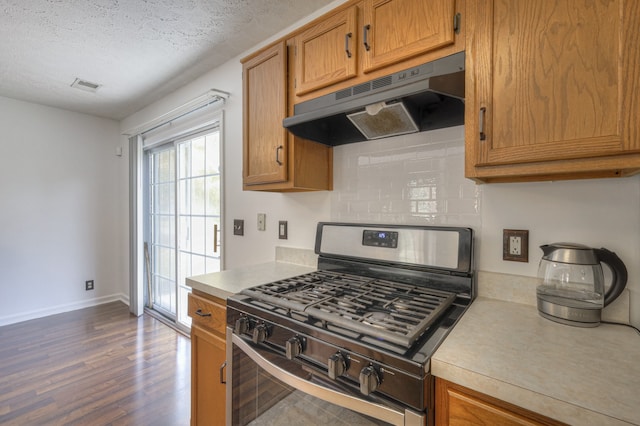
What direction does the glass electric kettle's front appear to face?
to the viewer's left

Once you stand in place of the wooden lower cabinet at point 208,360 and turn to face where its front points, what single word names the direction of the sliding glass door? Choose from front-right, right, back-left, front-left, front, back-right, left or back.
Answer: back-right

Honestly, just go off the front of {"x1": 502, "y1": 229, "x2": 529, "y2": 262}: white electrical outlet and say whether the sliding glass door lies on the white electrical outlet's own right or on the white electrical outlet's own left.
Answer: on the white electrical outlet's own right

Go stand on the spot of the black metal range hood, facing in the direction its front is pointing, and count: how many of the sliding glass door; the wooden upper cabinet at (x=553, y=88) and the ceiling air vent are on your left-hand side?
1

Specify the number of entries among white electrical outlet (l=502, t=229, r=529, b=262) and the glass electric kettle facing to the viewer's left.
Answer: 1

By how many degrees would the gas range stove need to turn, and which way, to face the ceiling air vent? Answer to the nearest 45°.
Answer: approximately 90° to its right

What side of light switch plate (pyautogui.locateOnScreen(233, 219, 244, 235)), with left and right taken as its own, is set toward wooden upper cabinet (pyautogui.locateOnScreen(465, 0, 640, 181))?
left

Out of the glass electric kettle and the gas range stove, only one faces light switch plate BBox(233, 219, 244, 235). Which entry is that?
the glass electric kettle

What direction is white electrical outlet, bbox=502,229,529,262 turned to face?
toward the camera

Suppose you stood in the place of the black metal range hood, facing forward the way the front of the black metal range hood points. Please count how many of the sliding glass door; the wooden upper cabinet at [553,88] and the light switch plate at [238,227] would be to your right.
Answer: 2

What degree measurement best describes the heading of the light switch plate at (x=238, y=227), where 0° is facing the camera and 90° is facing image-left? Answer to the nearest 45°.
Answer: approximately 45°

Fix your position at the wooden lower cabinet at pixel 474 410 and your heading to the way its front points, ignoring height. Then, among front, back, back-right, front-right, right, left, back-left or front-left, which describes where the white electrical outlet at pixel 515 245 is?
back-right

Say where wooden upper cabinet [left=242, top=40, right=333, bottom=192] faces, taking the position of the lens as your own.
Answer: facing the viewer and to the left of the viewer
